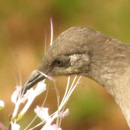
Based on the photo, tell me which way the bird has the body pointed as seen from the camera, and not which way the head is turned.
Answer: to the viewer's left

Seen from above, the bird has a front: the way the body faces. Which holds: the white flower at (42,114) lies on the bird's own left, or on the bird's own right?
on the bird's own left

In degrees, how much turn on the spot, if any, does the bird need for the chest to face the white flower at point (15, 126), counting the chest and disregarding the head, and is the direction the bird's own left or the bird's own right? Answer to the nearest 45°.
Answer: approximately 45° to the bird's own left
